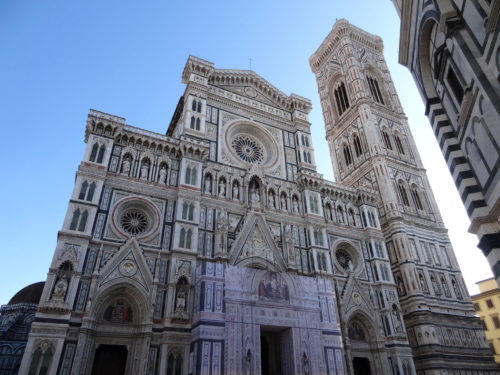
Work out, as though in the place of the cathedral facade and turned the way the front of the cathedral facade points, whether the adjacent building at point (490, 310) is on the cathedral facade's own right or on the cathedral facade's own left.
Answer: on the cathedral facade's own left

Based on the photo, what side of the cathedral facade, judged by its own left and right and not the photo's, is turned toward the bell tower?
left

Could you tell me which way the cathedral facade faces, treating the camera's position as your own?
facing the viewer and to the right of the viewer
